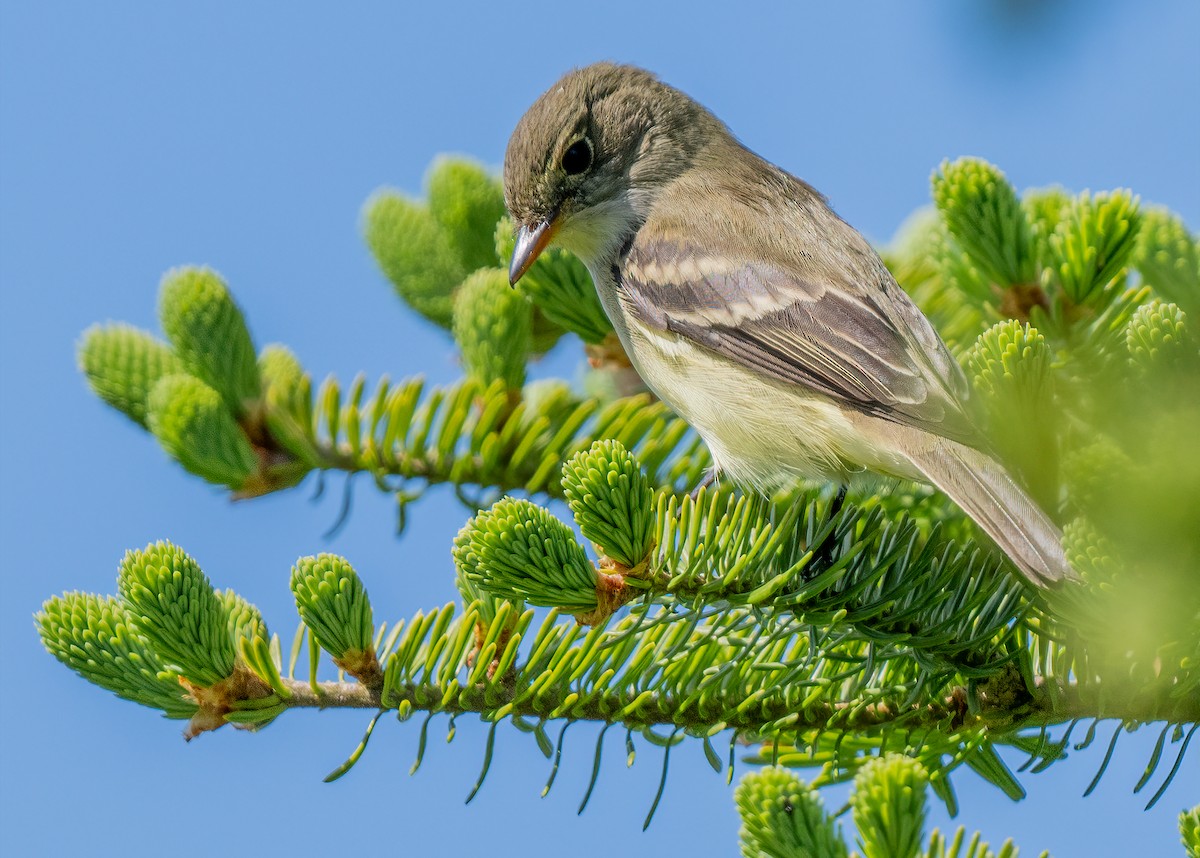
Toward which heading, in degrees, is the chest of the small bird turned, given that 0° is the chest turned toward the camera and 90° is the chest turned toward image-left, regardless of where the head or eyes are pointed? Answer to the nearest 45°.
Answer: approximately 90°
